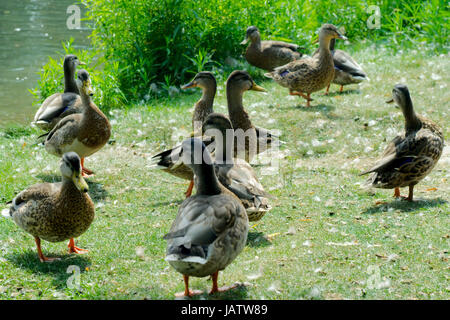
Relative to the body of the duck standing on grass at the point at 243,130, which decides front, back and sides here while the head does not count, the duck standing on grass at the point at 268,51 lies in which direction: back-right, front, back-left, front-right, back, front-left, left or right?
back-right

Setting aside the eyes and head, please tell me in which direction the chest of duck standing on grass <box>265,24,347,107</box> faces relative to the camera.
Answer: to the viewer's right

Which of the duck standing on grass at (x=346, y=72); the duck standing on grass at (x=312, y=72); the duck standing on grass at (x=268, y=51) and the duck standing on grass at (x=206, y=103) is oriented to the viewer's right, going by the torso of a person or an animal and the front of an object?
the duck standing on grass at (x=312, y=72)

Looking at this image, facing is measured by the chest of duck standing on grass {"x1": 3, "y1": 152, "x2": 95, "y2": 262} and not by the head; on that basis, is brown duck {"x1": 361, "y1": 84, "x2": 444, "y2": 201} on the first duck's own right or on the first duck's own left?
on the first duck's own left

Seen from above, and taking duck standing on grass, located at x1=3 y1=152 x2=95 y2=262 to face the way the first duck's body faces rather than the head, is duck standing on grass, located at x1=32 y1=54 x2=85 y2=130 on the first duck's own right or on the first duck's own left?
on the first duck's own left

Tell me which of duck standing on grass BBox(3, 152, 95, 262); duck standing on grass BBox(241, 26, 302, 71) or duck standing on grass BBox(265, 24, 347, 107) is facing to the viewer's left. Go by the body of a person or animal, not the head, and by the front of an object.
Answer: duck standing on grass BBox(241, 26, 302, 71)

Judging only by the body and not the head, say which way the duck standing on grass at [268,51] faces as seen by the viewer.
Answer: to the viewer's left
